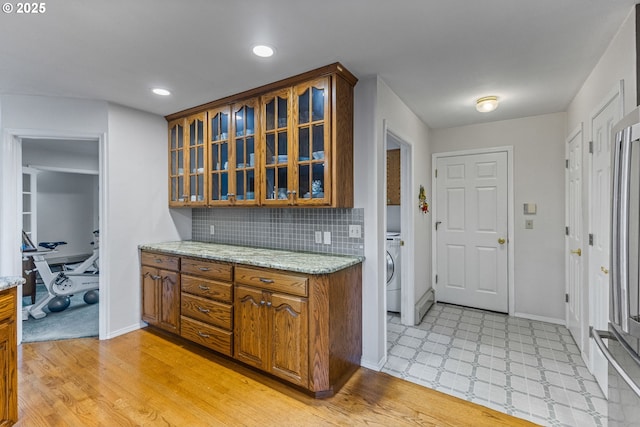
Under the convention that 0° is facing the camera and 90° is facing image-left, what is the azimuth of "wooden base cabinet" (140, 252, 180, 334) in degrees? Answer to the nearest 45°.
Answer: approximately 45°

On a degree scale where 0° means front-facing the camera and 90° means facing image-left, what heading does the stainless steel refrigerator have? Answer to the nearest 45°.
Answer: approximately 90°

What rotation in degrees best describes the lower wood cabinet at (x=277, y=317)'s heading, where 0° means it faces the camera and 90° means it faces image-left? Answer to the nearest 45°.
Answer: approximately 45°

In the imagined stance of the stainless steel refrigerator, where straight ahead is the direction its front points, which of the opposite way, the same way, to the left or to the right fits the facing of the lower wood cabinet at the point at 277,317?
to the left

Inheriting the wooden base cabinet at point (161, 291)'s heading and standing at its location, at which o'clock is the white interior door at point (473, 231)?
The white interior door is roughly at 8 o'clock from the wooden base cabinet.

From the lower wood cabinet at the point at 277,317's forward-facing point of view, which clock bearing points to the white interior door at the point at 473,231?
The white interior door is roughly at 7 o'clock from the lower wood cabinet.

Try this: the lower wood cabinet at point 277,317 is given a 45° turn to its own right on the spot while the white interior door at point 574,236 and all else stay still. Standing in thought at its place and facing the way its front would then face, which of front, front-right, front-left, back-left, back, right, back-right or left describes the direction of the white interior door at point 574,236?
back
